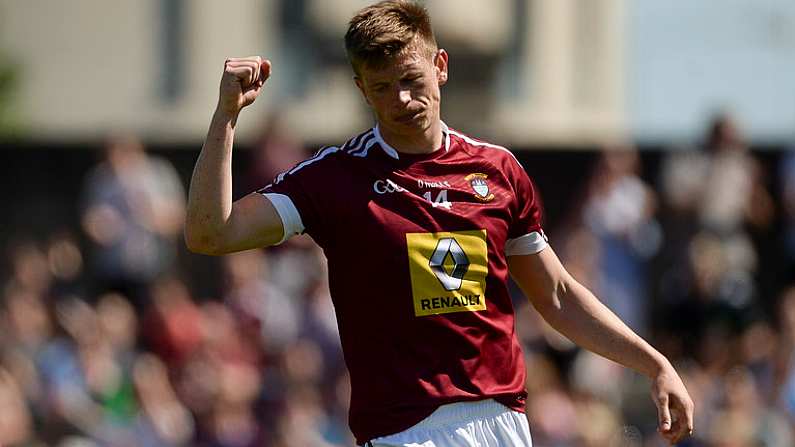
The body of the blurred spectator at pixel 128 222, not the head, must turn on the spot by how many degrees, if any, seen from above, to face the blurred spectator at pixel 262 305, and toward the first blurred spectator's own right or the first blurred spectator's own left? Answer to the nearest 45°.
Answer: approximately 45° to the first blurred spectator's own left

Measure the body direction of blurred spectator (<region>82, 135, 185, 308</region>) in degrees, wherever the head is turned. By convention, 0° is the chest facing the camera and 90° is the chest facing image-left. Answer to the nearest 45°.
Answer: approximately 0°

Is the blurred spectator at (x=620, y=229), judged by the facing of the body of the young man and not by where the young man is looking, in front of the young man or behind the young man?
behind

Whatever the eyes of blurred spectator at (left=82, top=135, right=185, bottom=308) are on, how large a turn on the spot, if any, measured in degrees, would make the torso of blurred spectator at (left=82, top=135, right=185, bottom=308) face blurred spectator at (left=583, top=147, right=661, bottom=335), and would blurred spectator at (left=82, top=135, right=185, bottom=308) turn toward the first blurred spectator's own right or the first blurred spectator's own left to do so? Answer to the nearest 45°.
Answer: approximately 90° to the first blurred spectator's own left

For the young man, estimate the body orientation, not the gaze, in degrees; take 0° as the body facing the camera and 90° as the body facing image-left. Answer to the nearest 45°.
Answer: approximately 0°

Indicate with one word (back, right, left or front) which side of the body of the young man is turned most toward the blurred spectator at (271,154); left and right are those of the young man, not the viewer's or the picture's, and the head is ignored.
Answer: back

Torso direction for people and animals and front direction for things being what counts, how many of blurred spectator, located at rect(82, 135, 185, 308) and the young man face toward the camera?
2
